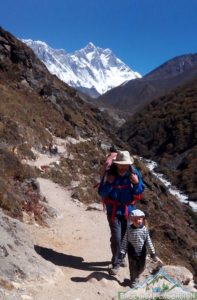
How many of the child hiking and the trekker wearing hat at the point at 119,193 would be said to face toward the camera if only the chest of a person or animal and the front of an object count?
2

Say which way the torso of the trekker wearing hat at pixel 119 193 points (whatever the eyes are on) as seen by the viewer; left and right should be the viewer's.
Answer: facing the viewer

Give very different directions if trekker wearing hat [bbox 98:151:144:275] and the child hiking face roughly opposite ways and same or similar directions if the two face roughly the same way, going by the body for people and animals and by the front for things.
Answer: same or similar directions

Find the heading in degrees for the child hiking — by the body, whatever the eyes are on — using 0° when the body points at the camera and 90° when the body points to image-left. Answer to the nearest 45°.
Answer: approximately 0°
